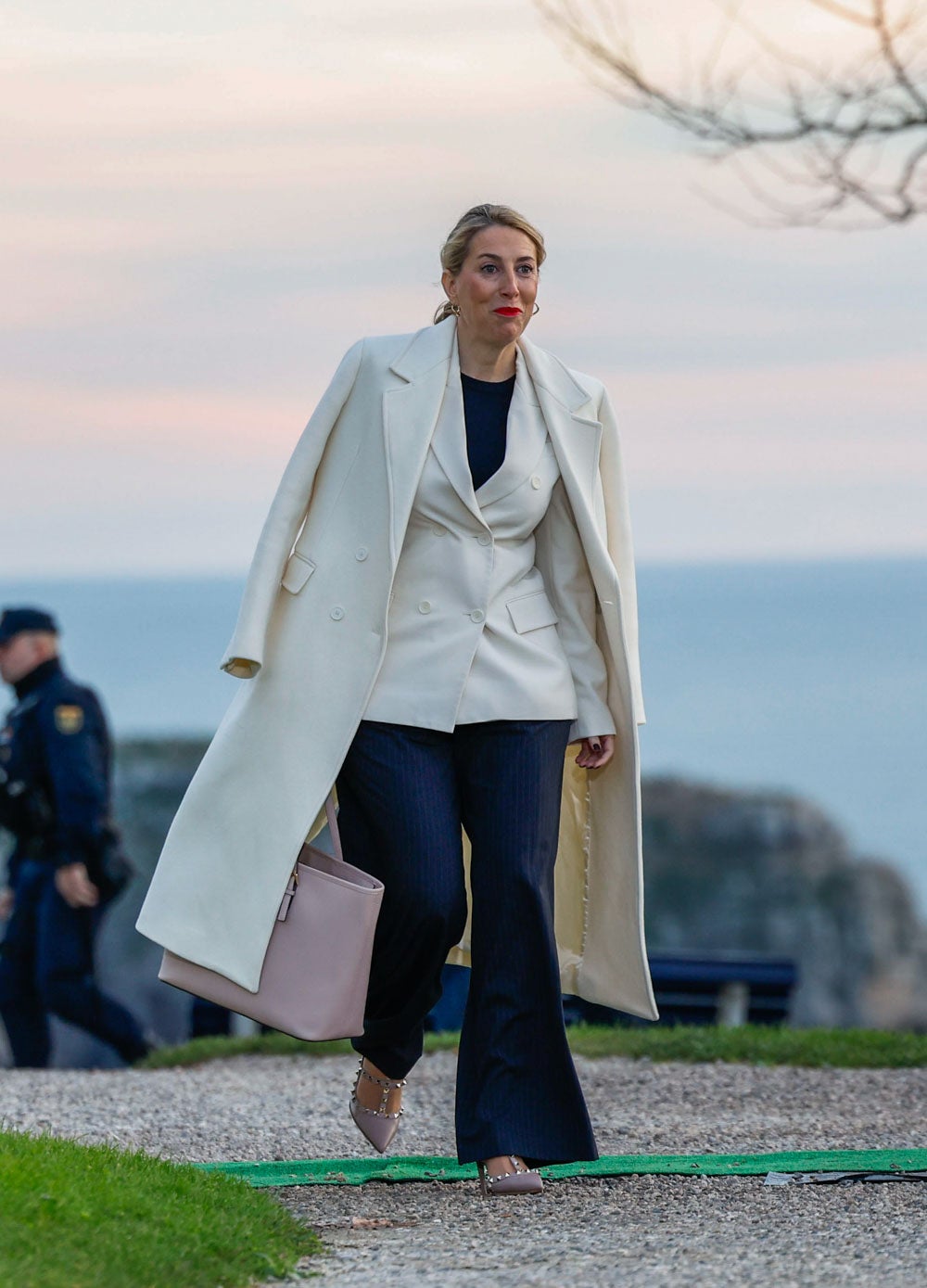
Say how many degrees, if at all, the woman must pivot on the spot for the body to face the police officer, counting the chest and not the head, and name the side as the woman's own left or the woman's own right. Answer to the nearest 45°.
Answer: approximately 180°

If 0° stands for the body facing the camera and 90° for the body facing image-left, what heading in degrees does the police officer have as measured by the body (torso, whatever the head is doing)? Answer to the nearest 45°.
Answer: approximately 90°

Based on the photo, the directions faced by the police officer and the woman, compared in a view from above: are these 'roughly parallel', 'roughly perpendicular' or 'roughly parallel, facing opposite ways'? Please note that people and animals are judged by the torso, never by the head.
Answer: roughly perpendicular

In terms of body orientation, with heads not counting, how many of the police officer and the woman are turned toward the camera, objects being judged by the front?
1

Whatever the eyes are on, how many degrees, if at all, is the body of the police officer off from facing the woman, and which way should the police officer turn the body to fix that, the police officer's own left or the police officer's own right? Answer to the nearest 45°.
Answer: approximately 90° to the police officer's own left

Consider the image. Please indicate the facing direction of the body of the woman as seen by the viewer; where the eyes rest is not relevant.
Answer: toward the camera
